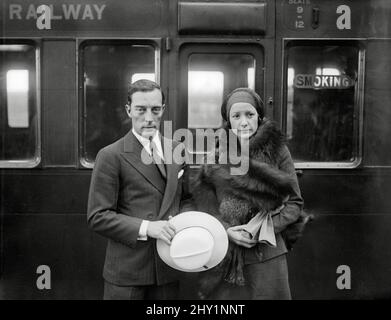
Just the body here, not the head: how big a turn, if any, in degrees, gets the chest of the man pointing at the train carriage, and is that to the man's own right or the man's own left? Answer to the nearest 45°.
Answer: approximately 135° to the man's own left

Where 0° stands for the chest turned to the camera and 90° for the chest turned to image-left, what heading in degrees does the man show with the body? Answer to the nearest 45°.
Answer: approximately 315°
